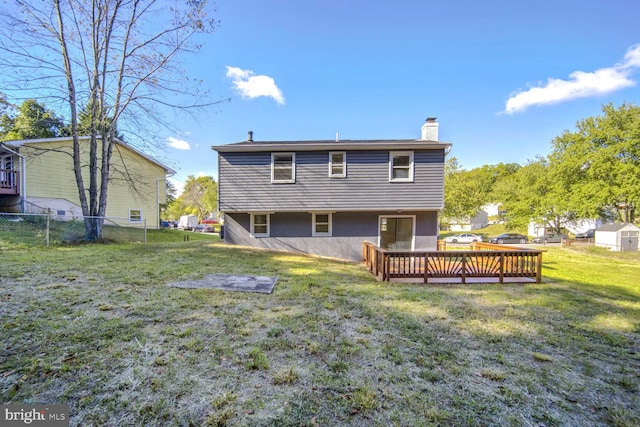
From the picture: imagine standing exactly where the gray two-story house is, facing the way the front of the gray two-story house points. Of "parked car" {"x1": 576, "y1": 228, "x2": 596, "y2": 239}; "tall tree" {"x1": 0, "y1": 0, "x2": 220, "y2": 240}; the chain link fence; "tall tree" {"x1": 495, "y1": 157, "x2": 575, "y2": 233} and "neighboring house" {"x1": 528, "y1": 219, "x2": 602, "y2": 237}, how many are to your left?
2

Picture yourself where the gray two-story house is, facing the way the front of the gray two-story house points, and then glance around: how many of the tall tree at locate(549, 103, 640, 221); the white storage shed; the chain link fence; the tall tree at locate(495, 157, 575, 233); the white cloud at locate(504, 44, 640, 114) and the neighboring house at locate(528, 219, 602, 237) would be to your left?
1

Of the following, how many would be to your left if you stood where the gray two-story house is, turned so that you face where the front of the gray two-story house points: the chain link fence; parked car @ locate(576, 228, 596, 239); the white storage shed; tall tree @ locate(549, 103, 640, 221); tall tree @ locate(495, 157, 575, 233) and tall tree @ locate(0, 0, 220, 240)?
2

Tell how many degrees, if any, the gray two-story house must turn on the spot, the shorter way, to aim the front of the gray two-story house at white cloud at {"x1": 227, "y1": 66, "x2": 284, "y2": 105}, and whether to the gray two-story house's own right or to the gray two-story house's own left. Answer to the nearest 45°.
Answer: approximately 45° to the gray two-story house's own left

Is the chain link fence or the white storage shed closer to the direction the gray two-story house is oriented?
the white storage shed

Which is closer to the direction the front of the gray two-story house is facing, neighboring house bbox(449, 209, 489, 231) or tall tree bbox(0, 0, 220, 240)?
the neighboring house

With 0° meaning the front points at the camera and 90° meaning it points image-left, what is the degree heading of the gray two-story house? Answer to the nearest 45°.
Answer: approximately 180°

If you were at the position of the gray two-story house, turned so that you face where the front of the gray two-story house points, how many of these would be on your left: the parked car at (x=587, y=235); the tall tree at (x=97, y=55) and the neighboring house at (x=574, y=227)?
1

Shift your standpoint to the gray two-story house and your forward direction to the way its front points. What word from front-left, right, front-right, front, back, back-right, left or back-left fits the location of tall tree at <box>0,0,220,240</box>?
left
